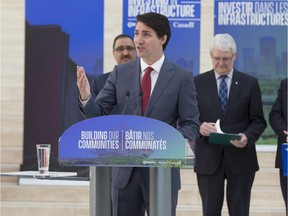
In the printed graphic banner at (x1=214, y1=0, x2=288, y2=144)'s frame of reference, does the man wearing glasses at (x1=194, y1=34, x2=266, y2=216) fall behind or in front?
in front

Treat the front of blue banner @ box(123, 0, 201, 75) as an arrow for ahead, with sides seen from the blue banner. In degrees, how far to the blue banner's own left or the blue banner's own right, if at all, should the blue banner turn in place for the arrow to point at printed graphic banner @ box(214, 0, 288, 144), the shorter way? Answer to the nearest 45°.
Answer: approximately 90° to the blue banner's own left

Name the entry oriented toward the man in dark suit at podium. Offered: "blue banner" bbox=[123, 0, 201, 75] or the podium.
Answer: the blue banner

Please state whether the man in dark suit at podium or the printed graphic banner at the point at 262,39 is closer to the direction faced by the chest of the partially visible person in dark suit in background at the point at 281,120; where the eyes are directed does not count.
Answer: the man in dark suit at podium

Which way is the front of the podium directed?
toward the camera

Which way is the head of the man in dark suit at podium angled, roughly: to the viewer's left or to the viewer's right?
to the viewer's left

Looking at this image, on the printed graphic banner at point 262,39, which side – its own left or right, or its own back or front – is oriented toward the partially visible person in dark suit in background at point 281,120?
front

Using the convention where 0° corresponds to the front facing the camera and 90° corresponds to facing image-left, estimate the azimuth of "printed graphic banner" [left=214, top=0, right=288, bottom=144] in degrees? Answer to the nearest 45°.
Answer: approximately 0°

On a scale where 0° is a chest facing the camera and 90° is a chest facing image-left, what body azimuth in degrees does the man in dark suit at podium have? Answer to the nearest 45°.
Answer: approximately 45°

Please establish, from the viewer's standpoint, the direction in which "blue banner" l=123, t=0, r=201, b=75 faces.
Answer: facing the viewer

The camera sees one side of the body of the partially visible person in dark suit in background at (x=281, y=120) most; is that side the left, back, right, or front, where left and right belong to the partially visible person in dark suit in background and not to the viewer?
front

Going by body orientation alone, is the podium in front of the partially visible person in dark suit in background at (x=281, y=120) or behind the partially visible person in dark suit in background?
in front
